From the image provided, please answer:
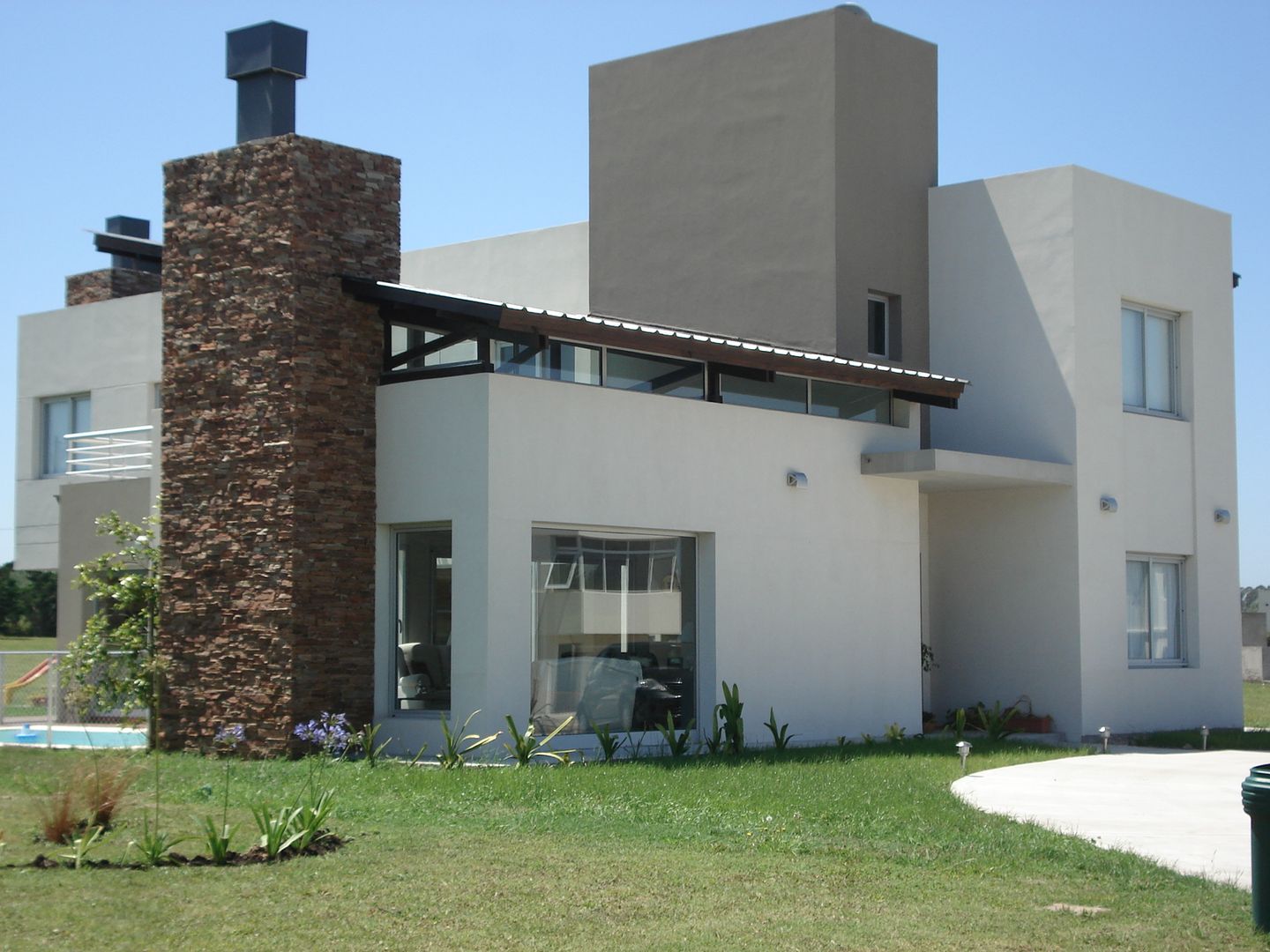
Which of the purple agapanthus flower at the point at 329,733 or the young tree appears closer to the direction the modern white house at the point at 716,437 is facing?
the purple agapanthus flower

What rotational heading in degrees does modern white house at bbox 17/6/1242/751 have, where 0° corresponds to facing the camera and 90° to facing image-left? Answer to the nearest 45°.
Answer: approximately 315°

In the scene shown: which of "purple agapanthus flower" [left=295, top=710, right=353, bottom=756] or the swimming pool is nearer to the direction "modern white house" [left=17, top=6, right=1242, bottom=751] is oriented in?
the purple agapanthus flower

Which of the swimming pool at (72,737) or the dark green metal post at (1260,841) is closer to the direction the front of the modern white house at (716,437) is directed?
the dark green metal post

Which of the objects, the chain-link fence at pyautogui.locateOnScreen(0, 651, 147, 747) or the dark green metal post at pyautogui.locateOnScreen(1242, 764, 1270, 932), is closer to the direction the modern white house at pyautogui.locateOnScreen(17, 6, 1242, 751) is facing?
the dark green metal post

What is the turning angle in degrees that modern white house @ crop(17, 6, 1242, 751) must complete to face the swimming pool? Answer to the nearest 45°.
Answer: approximately 135° to its right

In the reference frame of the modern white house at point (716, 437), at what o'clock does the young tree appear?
The young tree is roughly at 4 o'clock from the modern white house.
